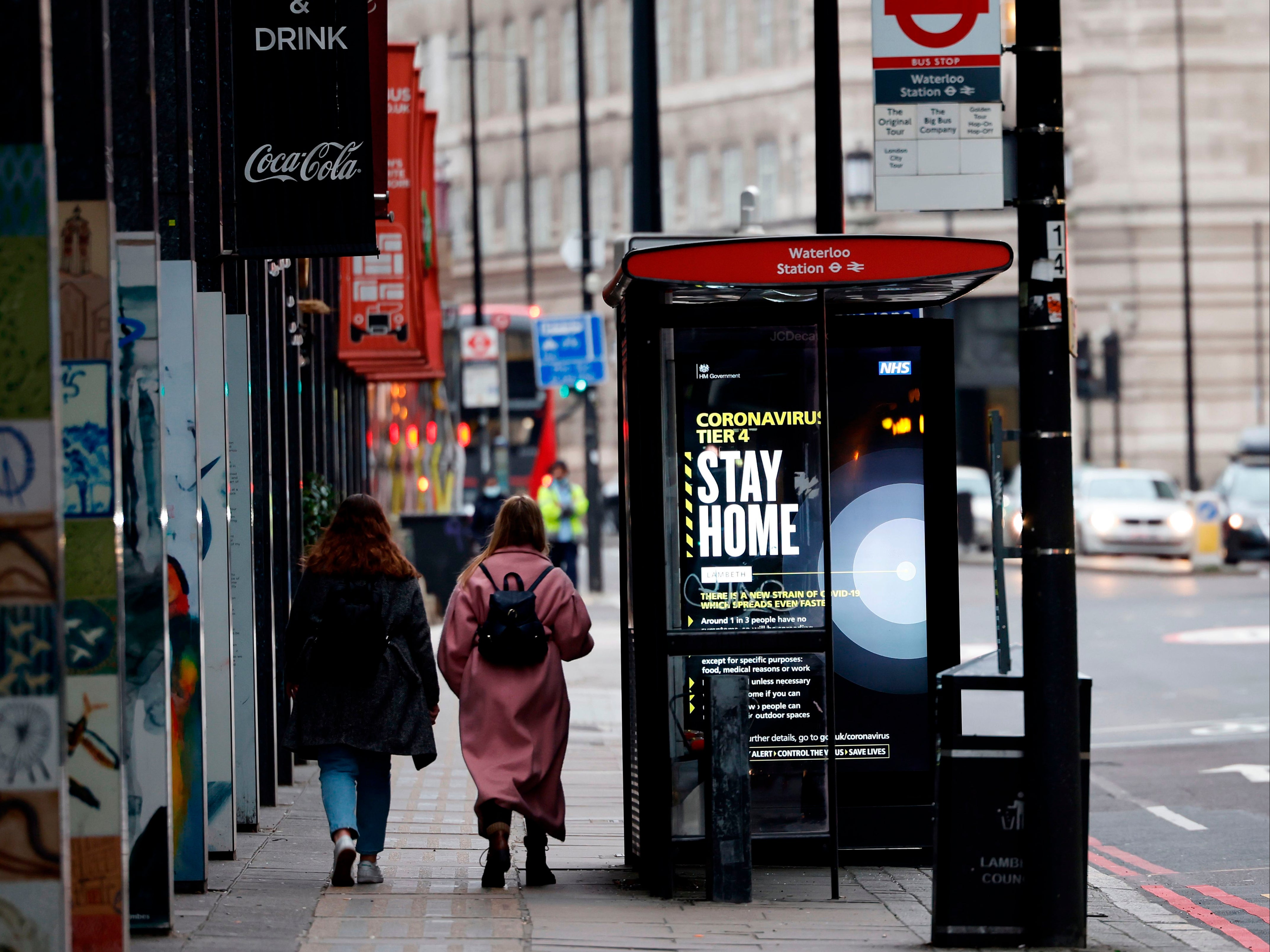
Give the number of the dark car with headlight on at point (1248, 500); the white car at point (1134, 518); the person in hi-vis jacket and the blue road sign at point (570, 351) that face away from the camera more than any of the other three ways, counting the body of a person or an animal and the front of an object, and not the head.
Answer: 0

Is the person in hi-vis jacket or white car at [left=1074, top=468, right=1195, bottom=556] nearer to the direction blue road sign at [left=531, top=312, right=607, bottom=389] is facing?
the person in hi-vis jacket

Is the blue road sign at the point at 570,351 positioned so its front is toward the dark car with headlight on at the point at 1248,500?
no

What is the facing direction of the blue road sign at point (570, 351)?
toward the camera

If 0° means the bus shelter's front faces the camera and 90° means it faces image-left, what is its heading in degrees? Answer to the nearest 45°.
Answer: approximately 270°

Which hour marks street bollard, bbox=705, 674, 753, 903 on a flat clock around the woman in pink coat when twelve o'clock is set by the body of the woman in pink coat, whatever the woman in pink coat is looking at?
The street bollard is roughly at 4 o'clock from the woman in pink coat.

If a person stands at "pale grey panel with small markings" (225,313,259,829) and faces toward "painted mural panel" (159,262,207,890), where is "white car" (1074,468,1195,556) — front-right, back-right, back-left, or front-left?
back-left

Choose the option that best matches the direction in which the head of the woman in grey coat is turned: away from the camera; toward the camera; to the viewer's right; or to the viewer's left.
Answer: away from the camera

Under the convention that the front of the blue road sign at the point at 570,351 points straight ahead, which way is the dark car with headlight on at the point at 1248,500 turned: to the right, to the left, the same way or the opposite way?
the same way

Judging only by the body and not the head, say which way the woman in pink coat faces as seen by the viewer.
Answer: away from the camera

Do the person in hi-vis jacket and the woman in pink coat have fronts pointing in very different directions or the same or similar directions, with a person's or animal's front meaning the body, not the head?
very different directions

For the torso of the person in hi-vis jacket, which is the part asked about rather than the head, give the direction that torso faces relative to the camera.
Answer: toward the camera

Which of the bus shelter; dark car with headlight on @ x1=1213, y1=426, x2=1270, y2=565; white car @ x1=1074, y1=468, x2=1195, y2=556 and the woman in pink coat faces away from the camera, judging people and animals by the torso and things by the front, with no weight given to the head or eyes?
the woman in pink coat

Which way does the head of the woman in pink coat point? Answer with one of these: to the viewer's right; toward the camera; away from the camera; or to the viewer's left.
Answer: away from the camera

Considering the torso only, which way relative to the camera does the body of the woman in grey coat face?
away from the camera

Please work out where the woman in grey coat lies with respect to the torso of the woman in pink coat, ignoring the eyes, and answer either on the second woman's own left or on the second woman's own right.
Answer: on the second woman's own left

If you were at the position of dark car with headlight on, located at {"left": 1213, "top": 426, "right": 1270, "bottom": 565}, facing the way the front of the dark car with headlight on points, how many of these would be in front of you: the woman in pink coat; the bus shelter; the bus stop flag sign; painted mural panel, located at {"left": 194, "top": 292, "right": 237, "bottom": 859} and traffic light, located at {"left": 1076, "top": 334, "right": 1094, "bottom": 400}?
4

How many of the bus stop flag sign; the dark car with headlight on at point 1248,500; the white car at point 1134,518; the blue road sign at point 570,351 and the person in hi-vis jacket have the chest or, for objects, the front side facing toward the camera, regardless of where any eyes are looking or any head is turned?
5

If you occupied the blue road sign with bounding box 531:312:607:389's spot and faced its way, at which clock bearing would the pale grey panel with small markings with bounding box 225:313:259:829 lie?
The pale grey panel with small markings is roughly at 12 o'clock from the blue road sign.

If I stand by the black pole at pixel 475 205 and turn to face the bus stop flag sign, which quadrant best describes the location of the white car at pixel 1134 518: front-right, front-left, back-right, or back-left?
front-left

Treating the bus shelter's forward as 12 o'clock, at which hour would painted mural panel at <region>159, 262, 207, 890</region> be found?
The painted mural panel is roughly at 5 o'clock from the bus shelter.

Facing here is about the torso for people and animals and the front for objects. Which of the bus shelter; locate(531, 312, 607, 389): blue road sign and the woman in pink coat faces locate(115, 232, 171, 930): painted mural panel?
the blue road sign

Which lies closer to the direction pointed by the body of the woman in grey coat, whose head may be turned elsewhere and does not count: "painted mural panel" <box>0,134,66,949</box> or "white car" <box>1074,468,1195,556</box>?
the white car
